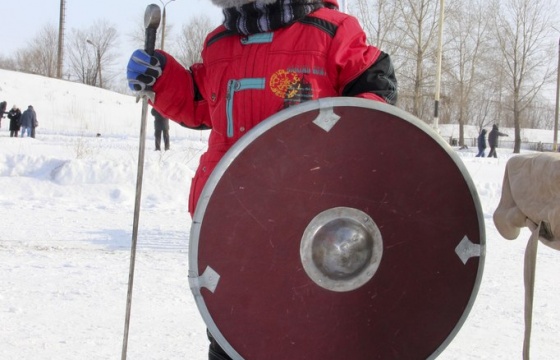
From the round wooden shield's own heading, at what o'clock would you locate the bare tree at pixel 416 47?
The bare tree is roughly at 6 o'clock from the round wooden shield.

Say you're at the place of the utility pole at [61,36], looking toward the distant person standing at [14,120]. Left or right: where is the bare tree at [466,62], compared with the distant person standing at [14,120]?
left

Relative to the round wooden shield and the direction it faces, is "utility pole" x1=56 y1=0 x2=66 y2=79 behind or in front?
behind

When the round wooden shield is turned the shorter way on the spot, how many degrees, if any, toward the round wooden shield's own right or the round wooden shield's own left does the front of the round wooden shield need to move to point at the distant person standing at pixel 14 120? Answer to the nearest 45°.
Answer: approximately 135° to the round wooden shield's own right

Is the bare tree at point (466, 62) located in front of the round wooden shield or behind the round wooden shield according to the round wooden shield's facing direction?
behind

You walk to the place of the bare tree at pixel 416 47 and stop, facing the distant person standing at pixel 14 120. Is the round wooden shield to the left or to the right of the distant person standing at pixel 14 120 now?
left

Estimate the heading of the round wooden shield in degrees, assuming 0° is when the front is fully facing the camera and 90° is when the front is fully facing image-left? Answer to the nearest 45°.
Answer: approximately 0°
